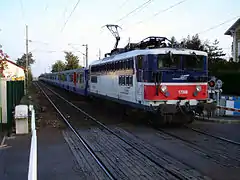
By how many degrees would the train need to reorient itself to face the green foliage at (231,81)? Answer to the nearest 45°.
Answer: approximately 90° to its left

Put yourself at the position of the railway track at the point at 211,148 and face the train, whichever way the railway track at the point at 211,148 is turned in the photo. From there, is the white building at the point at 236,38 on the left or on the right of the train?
right

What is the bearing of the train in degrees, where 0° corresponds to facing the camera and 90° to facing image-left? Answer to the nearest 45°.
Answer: approximately 315°

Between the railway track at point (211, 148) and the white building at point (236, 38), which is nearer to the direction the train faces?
the railway track

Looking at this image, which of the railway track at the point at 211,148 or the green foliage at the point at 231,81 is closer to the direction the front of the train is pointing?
the railway track

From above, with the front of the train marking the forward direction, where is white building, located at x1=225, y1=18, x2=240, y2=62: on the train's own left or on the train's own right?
on the train's own left
